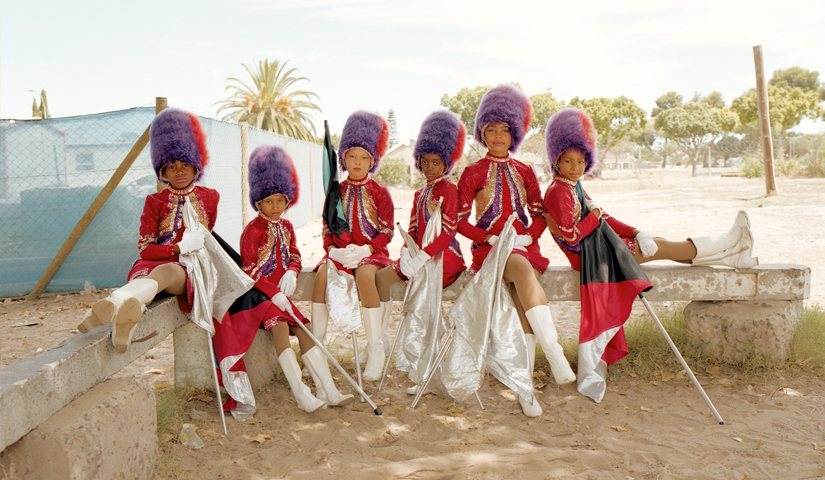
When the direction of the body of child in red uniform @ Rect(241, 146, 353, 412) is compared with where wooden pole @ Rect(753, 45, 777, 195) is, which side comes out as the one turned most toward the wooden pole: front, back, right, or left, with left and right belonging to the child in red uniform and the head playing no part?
left

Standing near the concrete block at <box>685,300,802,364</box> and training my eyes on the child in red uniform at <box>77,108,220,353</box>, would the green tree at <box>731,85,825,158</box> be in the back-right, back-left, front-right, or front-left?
back-right

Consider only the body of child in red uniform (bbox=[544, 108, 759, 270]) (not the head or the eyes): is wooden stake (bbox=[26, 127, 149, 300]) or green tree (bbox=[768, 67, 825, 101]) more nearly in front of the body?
the green tree

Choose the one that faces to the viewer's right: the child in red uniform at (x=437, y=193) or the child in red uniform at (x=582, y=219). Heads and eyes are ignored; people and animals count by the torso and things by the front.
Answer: the child in red uniform at (x=582, y=219)

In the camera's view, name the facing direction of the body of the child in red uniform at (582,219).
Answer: to the viewer's right

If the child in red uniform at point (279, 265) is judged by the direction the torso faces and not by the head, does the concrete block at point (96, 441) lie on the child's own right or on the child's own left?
on the child's own right

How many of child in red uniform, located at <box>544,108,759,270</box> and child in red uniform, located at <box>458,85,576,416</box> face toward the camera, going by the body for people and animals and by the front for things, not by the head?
1

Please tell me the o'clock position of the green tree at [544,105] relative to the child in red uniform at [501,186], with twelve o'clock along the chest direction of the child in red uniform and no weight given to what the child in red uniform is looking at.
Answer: The green tree is roughly at 6 o'clock from the child in red uniform.

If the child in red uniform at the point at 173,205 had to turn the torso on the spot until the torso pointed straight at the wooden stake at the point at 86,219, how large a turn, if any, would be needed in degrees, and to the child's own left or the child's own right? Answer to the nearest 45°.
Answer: approximately 135° to the child's own right

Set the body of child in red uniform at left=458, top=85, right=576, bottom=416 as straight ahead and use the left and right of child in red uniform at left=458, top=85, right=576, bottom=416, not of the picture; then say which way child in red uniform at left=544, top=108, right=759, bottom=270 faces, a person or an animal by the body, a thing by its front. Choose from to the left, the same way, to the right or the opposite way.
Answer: to the left
